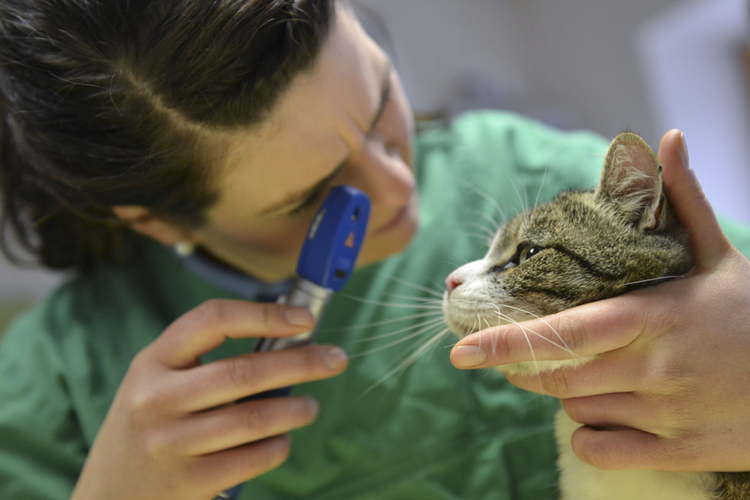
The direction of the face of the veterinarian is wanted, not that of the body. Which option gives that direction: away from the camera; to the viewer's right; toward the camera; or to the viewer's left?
to the viewer's right

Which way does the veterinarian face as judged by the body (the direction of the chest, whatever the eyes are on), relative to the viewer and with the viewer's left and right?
facing the viewer and to the right of the viewer

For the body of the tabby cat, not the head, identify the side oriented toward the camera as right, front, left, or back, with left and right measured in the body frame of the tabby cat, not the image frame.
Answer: left
